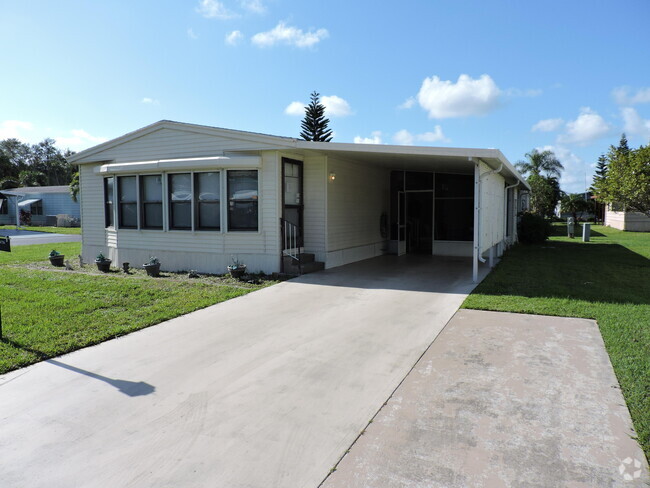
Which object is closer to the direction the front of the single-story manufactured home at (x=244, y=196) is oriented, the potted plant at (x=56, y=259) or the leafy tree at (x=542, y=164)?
the potted plant

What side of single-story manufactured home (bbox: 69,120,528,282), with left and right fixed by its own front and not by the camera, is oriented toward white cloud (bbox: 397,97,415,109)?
back

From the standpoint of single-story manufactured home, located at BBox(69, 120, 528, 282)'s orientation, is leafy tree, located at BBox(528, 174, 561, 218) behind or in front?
behind

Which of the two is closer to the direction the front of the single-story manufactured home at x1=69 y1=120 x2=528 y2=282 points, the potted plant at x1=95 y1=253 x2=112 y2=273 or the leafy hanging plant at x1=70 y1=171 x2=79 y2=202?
the potted plant

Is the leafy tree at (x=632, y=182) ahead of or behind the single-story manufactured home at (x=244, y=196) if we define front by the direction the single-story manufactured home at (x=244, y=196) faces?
behind

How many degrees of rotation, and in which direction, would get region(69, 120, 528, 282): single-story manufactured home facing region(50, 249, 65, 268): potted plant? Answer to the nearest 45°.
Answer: approximately 45° to its right

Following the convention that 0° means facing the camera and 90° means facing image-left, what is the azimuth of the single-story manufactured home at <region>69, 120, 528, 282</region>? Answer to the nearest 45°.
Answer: approximately 45°

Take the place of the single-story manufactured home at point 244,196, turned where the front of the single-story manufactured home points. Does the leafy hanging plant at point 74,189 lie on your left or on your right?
on your right

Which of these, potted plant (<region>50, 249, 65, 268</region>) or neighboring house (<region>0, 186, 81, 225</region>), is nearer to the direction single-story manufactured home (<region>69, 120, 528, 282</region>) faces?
the potted plant

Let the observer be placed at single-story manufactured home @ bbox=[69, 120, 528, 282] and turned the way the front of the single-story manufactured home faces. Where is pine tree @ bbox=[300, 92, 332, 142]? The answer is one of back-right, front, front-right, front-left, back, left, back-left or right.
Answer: back-right
